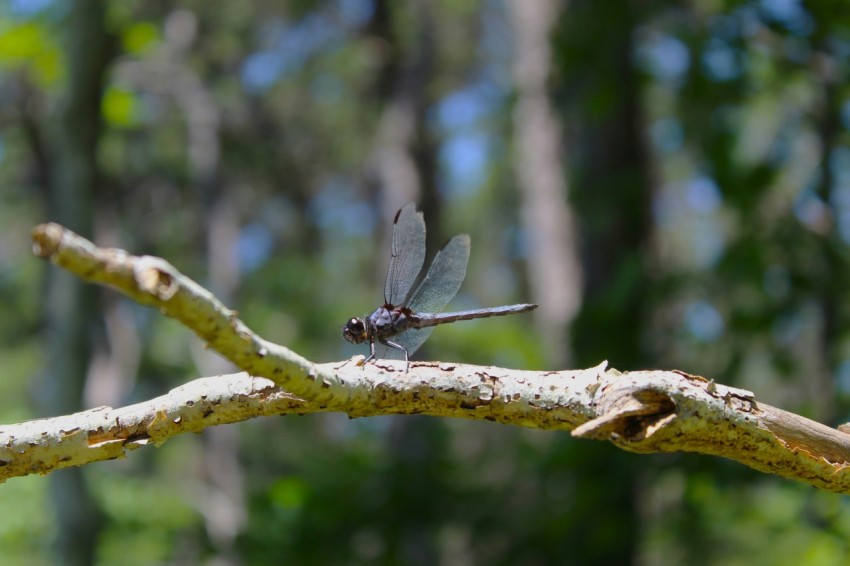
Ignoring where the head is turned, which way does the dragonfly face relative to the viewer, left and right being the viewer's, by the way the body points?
facing to the left of the viewer
